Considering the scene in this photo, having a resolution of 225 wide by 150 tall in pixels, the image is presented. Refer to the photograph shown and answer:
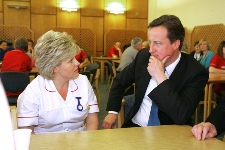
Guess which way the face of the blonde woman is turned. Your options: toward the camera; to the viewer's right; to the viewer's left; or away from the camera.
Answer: to the viewer's right

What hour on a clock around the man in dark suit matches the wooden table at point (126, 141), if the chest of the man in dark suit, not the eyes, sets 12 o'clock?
The wooden table is roughly at 11 o'clock from the man in dark suit.

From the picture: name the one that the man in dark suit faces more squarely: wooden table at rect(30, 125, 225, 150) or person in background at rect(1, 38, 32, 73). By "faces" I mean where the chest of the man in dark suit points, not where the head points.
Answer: the wooden table

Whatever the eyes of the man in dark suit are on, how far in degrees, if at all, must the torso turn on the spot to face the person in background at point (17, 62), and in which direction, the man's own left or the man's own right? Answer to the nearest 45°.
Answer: approximately 90° to the man's own right

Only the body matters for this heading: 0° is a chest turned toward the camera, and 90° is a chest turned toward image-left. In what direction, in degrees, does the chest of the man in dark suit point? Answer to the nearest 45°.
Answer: approximately 45°
